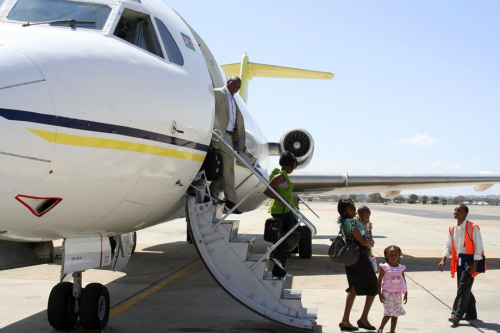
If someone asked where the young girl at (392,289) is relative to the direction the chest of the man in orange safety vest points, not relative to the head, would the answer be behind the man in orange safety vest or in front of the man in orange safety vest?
in front

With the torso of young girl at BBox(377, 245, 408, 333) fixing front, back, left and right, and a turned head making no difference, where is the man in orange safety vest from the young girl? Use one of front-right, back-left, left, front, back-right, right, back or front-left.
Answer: back-left

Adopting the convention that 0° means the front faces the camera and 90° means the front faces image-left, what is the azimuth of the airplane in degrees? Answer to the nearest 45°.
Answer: approximately 45°

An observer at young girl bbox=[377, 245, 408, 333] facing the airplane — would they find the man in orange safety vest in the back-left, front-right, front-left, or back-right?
back-right

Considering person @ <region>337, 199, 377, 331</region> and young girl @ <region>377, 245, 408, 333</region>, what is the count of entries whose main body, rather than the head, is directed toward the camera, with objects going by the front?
1

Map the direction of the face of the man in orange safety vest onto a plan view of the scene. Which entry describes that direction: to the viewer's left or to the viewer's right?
to the viewer's left

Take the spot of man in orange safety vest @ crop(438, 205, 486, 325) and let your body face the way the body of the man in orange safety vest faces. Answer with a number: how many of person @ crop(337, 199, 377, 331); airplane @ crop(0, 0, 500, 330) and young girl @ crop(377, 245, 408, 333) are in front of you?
3

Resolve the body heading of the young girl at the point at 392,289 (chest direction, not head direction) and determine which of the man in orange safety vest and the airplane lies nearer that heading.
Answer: the airplane
